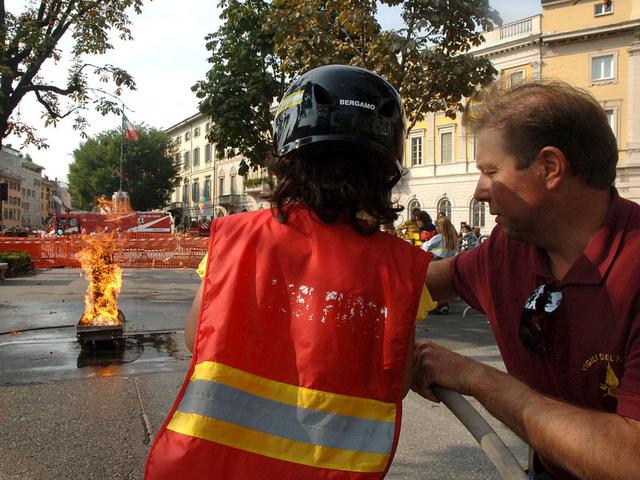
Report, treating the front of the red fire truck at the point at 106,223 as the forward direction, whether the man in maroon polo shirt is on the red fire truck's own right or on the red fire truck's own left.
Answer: on the red fire truck's own left

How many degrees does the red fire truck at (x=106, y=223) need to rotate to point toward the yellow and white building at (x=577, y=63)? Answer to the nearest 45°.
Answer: approximately 135° to its left

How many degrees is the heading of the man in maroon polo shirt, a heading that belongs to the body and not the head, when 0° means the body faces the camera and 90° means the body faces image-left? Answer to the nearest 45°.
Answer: approximately 45°

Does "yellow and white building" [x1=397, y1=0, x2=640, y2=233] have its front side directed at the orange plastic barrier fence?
yes

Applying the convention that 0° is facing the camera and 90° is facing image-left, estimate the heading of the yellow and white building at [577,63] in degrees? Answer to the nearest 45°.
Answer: approximately 45°

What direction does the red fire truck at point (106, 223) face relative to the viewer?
to the viewer's left

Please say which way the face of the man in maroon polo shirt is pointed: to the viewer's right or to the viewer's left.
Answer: to the viewer's left

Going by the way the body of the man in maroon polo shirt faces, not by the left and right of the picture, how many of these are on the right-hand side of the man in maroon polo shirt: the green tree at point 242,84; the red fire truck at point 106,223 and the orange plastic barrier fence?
3

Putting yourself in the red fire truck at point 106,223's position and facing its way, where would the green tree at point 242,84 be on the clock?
The green tree is roughly at 9 o'clock from the red fire truck.

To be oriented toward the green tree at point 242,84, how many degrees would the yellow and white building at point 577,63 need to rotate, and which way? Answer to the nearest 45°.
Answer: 0° — it already faces it

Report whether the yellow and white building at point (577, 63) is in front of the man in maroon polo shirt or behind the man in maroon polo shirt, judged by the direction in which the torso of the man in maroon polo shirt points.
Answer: behind

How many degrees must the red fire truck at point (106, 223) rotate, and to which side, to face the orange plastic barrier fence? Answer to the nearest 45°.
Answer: approximately 90° to its left

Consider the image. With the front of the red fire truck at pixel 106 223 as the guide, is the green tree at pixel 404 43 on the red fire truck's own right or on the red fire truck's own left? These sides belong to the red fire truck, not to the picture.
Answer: on the red fire truck's own left
